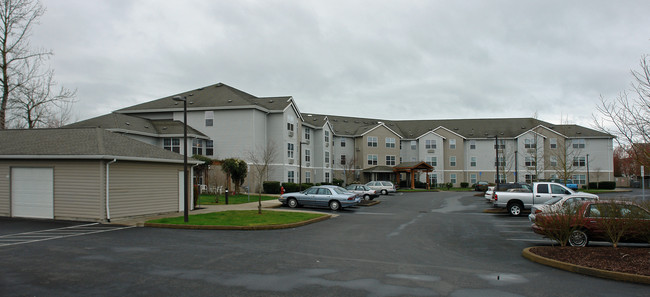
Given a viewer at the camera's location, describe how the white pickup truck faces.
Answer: facing to the right of the viewer

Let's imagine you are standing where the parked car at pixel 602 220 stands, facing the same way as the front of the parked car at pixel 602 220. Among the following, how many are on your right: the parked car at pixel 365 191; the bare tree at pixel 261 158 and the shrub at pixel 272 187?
0

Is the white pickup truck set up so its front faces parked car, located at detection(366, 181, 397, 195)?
no
